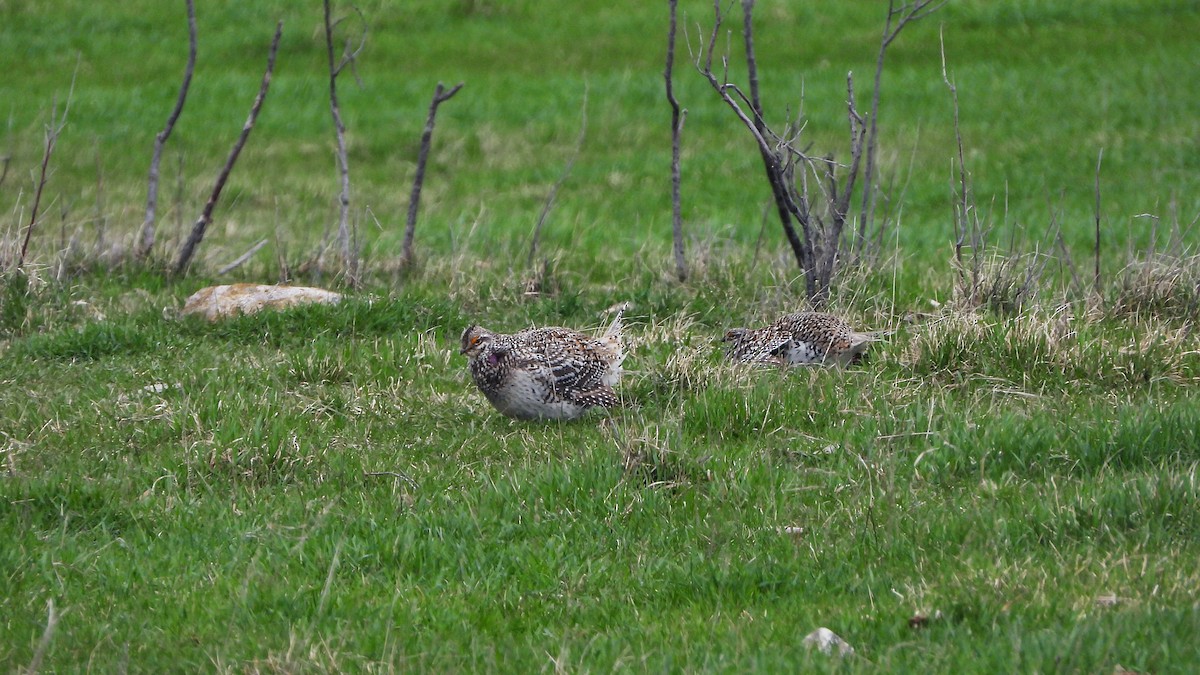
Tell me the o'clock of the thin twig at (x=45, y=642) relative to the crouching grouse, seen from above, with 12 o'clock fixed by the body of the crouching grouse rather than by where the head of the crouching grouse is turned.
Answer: The thin twig is roughly at 10 o'clock from the crouching grouse.

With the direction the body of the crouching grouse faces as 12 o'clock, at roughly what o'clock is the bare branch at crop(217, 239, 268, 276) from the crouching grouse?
The bare branch is roughly at 1 o'clock from the crouching grouse.

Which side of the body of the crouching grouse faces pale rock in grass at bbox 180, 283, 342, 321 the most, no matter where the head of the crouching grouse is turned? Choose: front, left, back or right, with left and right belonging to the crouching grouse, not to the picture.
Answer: front

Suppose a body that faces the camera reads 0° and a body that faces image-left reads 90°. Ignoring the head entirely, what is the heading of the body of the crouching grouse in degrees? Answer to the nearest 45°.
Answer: approximately 90°

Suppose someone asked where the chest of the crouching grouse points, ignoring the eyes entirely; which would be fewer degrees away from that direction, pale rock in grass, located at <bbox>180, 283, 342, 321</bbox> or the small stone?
the pale rock in grass

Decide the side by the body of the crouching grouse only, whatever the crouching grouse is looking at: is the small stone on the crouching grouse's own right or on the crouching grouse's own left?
on the crouching grouse's own left

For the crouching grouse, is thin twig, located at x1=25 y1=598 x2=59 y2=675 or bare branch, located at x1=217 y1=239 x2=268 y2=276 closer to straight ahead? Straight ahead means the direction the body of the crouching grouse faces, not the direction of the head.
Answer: the bare branch

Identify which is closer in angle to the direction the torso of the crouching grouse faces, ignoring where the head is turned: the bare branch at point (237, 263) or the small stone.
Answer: the bare branch

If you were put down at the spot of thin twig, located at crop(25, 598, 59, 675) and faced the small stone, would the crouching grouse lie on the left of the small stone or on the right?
left
